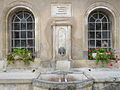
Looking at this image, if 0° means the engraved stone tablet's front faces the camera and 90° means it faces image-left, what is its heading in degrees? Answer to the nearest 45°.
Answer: approximately 0°
